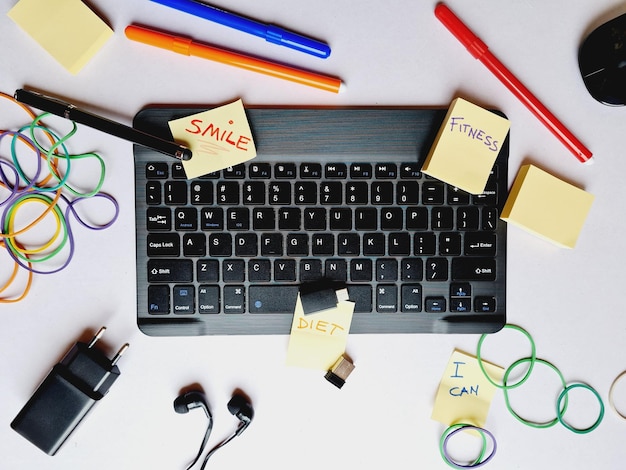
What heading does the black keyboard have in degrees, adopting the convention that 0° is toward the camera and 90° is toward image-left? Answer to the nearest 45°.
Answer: approximately 0°
